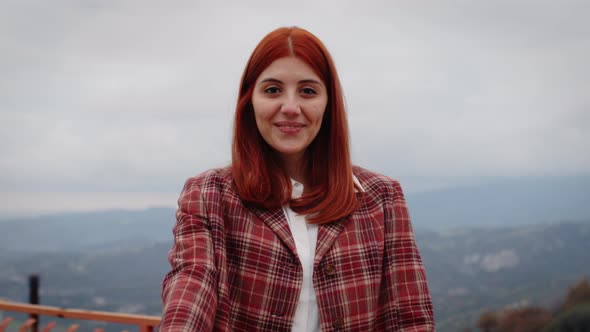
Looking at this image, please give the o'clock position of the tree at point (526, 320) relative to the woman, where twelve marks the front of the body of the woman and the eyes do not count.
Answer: The tree is roughly at 7 o'clock from the woman.

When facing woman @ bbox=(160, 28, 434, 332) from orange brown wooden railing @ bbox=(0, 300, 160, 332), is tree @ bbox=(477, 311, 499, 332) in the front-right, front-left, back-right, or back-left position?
back-left

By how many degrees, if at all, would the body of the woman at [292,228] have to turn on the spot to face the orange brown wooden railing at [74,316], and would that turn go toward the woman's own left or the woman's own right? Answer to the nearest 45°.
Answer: approximately 135° to the woman's own right

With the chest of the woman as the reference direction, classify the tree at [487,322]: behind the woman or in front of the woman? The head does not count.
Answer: behind

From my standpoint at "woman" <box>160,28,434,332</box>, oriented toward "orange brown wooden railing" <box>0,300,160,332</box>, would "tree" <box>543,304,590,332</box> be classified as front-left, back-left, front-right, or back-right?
front-right

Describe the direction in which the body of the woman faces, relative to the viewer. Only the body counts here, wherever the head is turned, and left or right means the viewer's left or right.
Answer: facing the viewer

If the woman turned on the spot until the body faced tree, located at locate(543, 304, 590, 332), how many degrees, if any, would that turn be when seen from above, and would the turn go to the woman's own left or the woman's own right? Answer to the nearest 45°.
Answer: approximately 135° to the woman's own left

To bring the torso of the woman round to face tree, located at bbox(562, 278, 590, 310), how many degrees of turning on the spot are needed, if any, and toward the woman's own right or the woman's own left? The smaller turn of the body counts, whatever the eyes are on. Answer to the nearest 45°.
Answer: approximately 135° to the woman's own left
